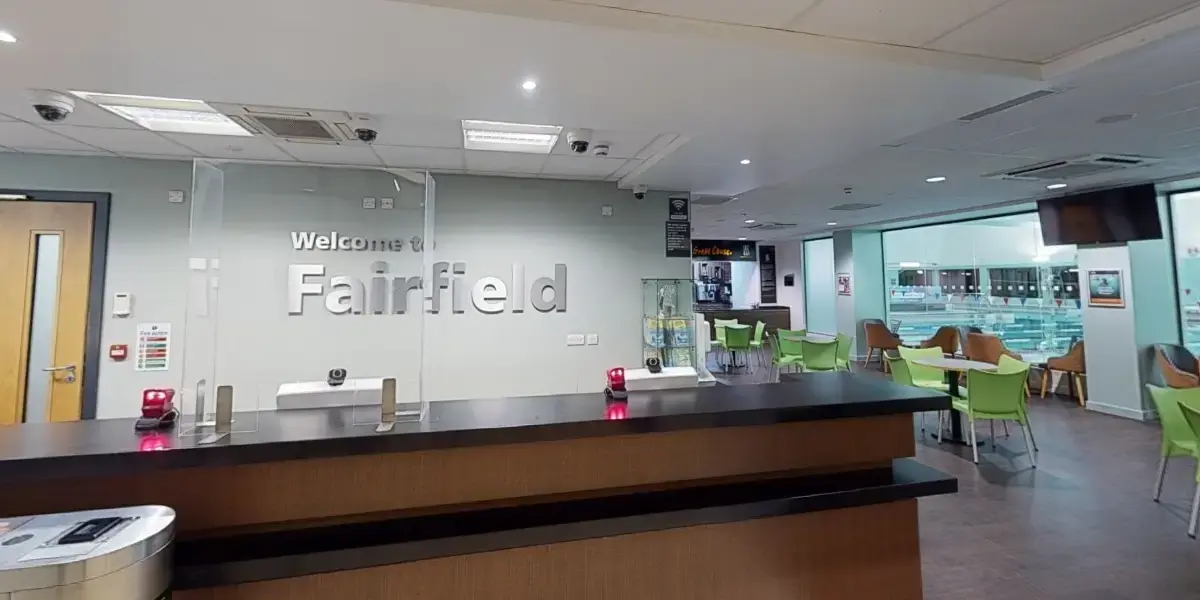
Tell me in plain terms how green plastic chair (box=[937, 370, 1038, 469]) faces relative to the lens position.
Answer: facing away from the viewer and to the left of the viewer

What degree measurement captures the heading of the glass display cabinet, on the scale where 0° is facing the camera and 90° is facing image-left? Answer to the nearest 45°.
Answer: approximately 0°

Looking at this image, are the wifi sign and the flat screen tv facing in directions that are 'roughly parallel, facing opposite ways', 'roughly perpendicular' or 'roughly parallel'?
roughly perpendicular

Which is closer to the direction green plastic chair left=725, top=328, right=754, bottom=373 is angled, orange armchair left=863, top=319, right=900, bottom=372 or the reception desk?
the orange armchair

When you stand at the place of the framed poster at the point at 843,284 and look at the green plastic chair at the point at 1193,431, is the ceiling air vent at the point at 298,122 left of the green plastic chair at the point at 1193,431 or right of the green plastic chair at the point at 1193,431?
right

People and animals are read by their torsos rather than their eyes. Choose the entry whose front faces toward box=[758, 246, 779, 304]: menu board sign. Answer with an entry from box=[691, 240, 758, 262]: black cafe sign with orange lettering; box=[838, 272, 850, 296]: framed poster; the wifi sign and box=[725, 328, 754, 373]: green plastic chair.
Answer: the green plastic chair
